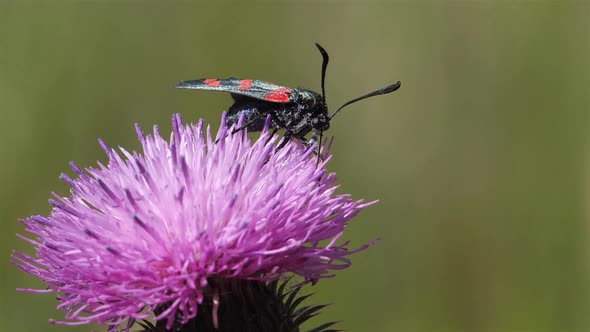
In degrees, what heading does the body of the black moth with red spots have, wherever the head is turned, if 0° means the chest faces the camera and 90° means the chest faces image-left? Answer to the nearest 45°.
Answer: approximately 270°
